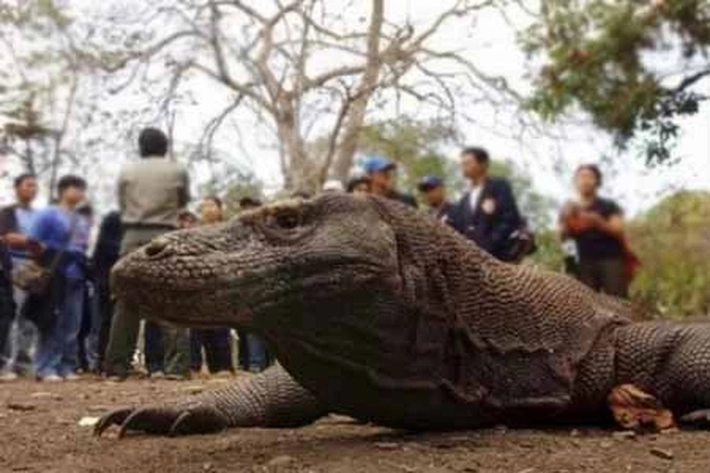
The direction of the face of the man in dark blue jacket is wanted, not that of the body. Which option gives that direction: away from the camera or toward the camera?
toward the camera

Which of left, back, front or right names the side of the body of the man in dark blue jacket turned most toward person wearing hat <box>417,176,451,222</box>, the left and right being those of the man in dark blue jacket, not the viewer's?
right

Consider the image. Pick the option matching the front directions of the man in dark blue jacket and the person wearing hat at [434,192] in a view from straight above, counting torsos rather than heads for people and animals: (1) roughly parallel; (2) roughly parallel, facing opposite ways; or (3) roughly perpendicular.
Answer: roughly parallel

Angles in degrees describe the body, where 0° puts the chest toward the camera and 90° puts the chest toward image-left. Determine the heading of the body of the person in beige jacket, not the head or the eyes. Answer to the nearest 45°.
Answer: approximately 180°

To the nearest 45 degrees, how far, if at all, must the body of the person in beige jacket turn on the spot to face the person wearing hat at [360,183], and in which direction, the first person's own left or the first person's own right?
approximately 90° to the first person's own right

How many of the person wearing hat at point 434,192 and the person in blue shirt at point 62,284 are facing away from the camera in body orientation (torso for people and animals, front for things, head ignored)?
0

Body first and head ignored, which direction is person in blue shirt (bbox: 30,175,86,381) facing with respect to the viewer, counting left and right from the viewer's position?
facing the viewer and to the right of the viewer

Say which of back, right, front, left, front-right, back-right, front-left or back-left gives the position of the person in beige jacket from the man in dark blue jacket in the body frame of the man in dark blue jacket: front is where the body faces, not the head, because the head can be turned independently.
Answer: front-right

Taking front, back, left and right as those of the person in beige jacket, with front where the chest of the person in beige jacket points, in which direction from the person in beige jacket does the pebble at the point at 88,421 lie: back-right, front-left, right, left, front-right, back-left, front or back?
back

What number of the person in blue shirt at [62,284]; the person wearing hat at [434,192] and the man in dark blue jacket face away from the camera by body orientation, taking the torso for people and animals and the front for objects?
0

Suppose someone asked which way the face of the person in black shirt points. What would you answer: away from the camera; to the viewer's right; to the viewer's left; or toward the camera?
toward the camera

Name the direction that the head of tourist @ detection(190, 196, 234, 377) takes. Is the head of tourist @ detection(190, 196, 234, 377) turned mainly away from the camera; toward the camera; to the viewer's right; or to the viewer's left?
toward the camera

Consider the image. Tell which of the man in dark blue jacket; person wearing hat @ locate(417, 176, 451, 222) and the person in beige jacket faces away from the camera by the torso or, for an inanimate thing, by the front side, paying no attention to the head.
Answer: the person in beige jacket

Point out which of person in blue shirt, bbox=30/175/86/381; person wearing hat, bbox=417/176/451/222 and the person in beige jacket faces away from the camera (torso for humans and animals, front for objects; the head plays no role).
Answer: the person in beige jacket

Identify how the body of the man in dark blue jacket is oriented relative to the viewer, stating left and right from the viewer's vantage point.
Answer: facing the viewer and to the left of the viewer
